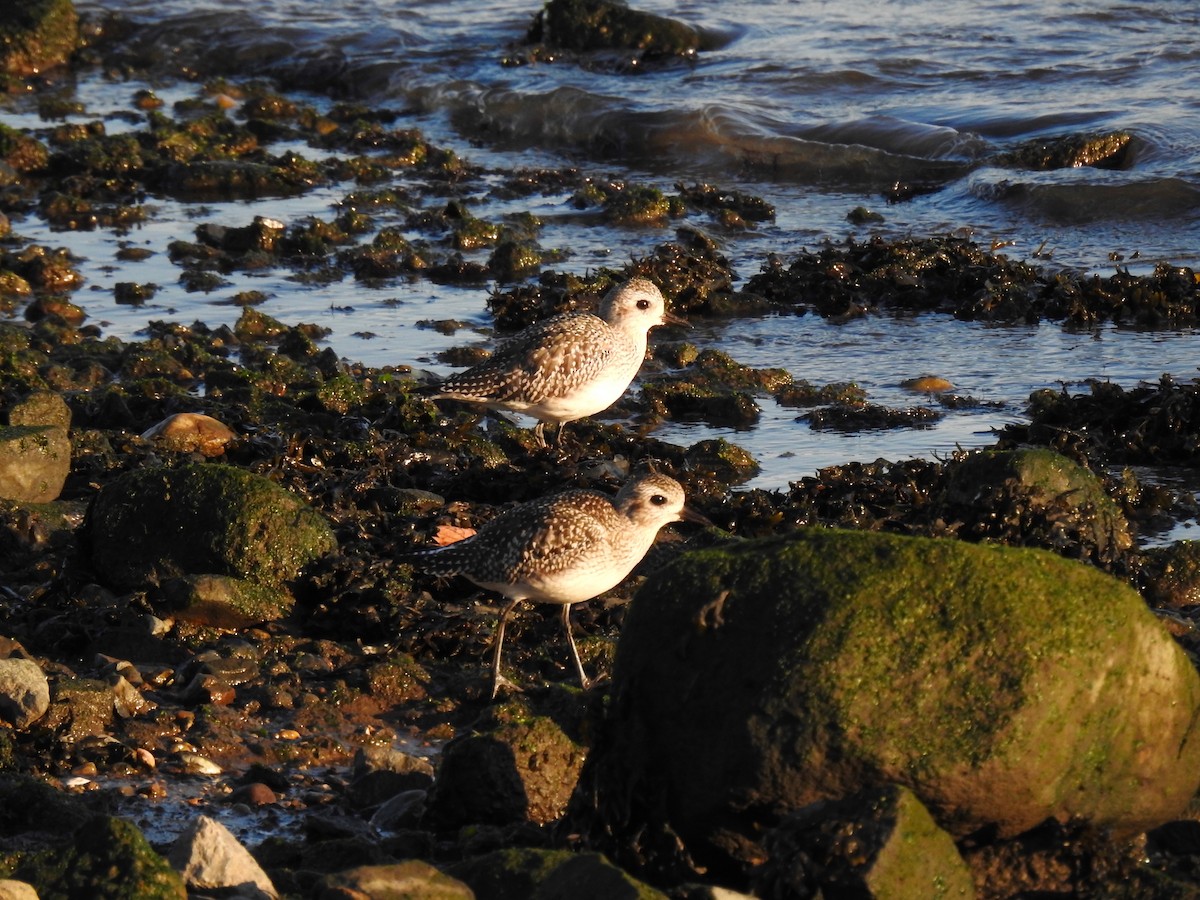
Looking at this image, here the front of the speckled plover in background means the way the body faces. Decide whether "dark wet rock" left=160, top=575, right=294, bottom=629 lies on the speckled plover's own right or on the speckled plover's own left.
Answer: on the speckled plover's own right

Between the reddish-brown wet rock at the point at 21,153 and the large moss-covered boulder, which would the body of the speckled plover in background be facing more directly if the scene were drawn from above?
the large moss-covered boulder

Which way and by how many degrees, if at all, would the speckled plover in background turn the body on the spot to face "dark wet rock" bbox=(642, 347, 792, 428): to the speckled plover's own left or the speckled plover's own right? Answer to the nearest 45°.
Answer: approximately 45° to the speckled plover's own left

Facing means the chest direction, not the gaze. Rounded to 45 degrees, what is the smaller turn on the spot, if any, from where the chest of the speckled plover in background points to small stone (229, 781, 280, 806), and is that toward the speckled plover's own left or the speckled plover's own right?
approximately 90° to the speckled plover's own right

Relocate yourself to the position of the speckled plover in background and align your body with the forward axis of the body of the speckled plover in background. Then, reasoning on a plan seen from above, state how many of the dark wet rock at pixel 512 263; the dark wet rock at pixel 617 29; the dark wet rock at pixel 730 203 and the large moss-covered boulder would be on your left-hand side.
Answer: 3

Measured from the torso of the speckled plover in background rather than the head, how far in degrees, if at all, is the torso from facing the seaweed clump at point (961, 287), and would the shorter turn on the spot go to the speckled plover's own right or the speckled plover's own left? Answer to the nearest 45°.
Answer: approximately 45° to the speckled plover's own left

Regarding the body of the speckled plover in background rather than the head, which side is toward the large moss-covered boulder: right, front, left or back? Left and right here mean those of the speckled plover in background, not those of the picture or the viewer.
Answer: right

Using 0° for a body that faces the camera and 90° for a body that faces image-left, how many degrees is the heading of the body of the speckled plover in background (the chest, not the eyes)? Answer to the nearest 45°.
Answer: approximately 270°

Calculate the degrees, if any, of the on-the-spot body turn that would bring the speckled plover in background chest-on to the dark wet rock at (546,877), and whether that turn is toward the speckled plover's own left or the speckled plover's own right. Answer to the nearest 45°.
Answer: approximately 90° to the speckled plover's own right

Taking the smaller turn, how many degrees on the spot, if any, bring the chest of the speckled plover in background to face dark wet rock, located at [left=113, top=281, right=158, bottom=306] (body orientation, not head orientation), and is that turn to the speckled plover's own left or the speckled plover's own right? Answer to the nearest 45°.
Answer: approximately 135° to the speckled plover's own left

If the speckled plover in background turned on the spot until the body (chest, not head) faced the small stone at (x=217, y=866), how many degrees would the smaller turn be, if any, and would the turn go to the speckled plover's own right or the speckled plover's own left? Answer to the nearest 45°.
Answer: approximately 90° to the speckled plover's own right
